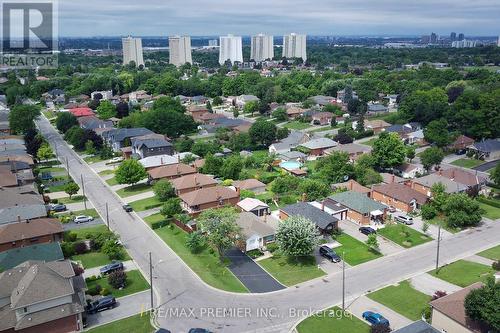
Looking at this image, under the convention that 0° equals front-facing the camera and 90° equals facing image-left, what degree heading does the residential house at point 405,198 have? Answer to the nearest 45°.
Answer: approximately 315°

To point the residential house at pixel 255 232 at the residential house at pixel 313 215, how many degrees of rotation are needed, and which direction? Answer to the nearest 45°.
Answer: approximately 90° to its left

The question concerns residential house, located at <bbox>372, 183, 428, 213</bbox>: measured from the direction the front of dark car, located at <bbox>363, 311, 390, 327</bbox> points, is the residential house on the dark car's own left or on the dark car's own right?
on the dark car's own left

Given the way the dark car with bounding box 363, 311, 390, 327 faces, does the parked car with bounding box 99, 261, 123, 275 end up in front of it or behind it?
behind

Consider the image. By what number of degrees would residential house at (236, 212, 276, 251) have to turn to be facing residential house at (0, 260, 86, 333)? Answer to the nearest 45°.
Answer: approximately 90° to its right

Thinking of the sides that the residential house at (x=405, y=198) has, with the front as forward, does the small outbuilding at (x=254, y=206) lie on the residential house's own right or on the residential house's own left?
on the residential house's own right

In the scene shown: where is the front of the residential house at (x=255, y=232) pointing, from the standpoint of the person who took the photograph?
facing the viewer and to the right of the viewer
